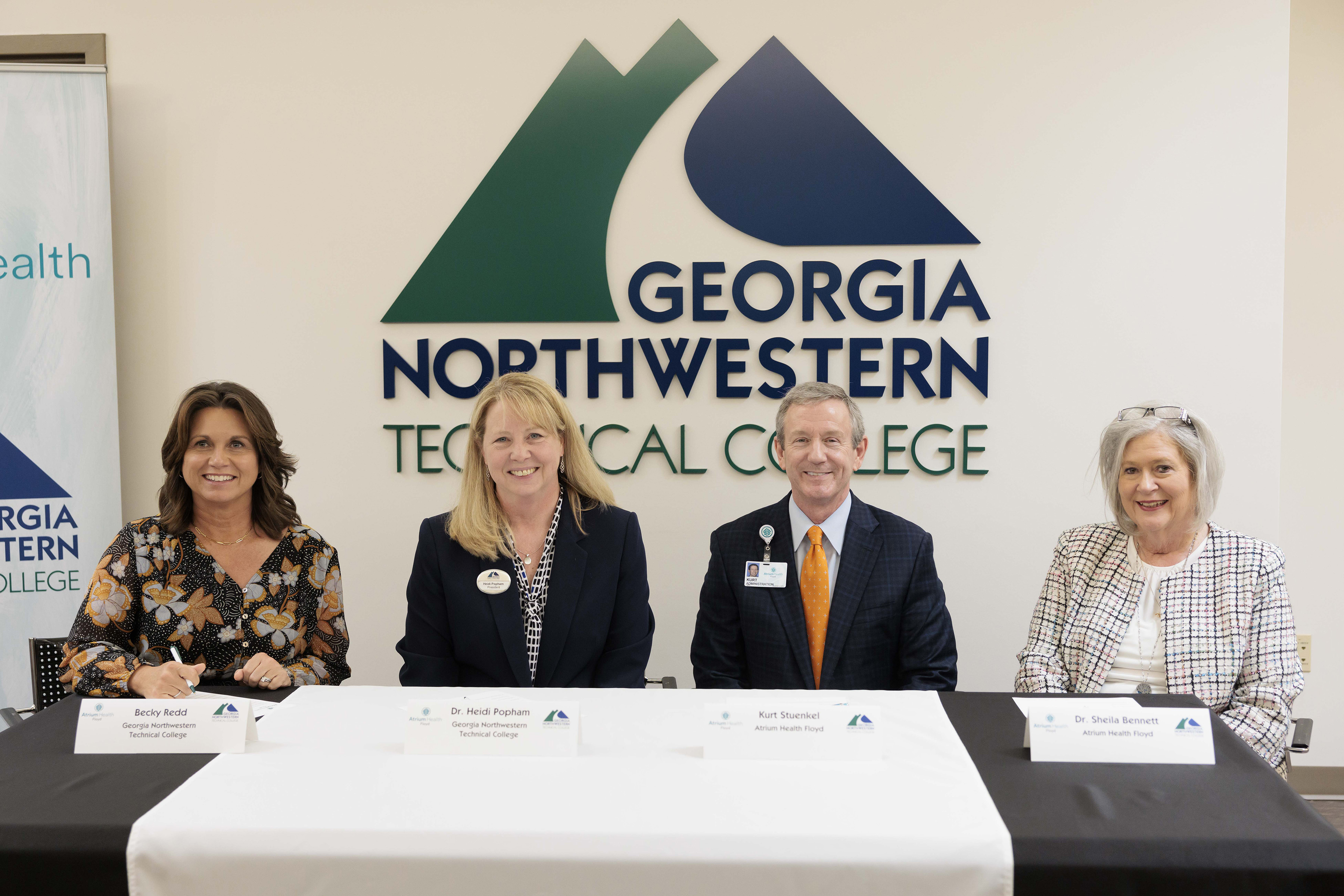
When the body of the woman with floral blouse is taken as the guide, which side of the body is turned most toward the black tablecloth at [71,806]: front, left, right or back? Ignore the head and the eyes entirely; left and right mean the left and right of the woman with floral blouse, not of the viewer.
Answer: front

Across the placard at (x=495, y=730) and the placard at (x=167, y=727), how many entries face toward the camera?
2

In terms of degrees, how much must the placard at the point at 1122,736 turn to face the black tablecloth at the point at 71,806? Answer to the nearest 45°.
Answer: approximately 45° to its right

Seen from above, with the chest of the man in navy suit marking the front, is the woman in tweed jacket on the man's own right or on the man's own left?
on the man's own left

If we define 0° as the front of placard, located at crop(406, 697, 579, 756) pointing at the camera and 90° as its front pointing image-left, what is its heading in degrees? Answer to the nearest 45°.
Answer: approximately 0°

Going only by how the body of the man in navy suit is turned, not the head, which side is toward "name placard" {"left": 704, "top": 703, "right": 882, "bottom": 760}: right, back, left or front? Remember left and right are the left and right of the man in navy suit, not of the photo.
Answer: front

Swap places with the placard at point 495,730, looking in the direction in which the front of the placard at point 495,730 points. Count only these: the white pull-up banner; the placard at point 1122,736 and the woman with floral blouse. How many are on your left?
1

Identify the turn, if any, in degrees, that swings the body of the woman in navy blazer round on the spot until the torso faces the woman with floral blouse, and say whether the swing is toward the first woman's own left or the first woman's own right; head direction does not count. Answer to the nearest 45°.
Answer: approximately 90° to the first woman's own right

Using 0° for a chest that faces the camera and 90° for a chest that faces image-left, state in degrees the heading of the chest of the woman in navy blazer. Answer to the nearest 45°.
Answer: approximately 0°

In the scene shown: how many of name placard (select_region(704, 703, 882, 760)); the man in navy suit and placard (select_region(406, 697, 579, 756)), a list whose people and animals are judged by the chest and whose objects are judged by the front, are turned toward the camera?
3

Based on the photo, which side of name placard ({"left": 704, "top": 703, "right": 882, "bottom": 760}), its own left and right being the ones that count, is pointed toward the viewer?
front
